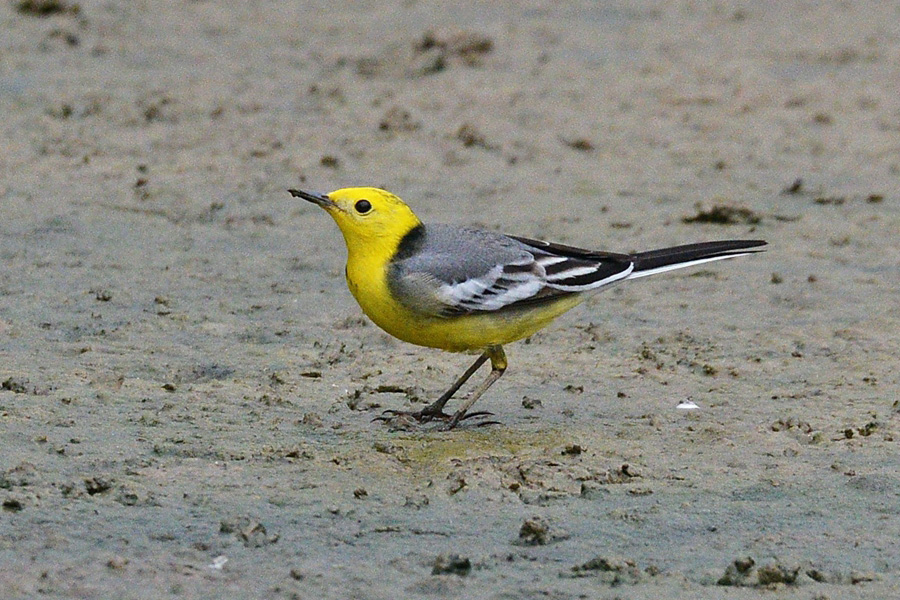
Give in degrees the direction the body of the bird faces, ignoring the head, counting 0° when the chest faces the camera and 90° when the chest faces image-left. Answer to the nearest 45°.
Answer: approximately 90°
